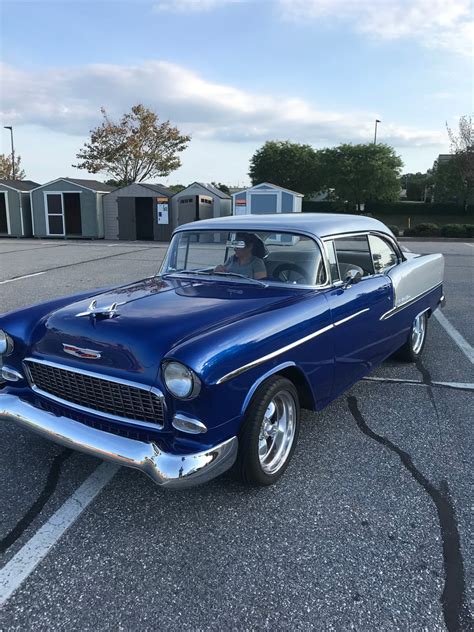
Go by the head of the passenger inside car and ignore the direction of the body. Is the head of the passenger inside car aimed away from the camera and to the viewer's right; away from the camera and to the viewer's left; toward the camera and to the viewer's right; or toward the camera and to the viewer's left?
toward the camera and to the viewer's left

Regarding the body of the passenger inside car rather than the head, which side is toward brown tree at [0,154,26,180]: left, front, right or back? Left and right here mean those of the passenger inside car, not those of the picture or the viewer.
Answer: right

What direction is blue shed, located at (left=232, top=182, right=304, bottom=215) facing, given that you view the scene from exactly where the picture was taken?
facing the viewer

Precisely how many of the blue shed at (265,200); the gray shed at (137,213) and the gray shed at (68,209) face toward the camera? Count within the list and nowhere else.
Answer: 3

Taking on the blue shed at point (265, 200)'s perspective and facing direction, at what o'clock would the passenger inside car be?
The passenger inside car is roughly at 12 o'clock from the blue shed.

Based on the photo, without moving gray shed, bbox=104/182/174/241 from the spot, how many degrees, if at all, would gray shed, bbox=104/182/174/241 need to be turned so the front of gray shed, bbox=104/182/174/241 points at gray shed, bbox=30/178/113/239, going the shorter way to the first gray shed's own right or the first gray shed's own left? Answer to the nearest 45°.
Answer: approximately 135° to the first gray shed's own right

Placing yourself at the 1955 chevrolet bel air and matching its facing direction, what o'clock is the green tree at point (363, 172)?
The green tree is roughly at 5 o'clock from the 1955 chevrolet bel air.

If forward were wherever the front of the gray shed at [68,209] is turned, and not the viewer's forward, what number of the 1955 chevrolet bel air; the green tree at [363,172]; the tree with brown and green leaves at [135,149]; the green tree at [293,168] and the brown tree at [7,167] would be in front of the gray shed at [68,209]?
1

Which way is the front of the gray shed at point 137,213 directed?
toward the camera

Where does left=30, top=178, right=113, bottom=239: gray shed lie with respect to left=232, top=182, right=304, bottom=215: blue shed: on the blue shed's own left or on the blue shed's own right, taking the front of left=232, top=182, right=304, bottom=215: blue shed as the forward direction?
on the blue shed's own right

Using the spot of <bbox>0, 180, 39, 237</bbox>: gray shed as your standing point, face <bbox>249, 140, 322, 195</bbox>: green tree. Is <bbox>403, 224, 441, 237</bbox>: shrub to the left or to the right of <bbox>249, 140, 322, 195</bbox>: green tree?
right

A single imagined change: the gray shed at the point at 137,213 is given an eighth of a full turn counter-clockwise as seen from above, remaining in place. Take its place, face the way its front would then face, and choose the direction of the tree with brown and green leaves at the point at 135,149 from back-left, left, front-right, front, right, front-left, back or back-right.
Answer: back-left

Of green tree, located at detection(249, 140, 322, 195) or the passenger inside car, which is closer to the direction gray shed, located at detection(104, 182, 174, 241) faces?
the passenger inside car

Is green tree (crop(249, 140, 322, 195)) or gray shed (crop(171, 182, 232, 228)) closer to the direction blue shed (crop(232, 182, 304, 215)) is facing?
the gray shed

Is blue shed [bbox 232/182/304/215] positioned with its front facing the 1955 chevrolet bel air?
yes

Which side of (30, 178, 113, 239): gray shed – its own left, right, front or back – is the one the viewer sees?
front
